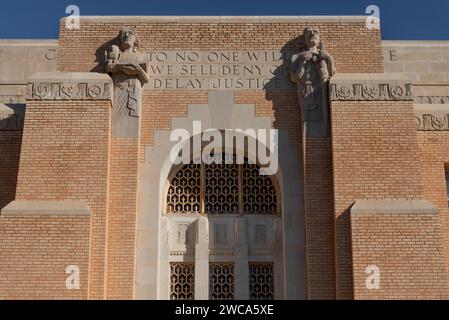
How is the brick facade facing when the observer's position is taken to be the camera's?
facing the viewer
